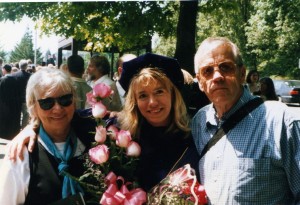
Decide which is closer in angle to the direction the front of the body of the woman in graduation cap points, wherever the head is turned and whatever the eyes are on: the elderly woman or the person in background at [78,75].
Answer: the elderly woman

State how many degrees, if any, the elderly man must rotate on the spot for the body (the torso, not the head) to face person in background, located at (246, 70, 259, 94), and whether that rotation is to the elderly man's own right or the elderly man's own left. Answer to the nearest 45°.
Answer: approximately 135° to the elderly man's own right

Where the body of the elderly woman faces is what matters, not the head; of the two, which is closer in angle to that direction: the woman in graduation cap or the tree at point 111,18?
the woman in graduation cap

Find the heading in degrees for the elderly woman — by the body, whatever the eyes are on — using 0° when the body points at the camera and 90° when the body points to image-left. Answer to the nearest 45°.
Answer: approximately 315°

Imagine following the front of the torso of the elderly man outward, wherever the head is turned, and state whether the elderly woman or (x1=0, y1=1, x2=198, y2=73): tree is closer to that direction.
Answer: the elderly woman

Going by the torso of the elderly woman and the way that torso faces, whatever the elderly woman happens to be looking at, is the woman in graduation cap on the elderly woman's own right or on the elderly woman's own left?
on the elderly woman's own left

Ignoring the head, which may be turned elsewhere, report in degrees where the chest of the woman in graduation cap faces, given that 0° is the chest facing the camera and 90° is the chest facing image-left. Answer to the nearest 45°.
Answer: approximately 0°

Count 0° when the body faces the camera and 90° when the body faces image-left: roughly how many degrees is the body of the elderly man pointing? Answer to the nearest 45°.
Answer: approximately 45°

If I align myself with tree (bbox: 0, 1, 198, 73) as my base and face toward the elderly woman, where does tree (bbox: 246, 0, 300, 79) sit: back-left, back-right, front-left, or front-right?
back-left
